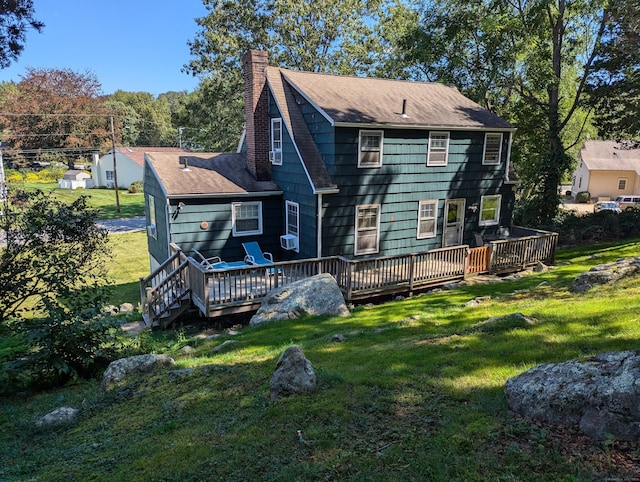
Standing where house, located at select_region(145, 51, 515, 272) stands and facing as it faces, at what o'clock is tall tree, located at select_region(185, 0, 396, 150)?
The tall tree is roughly at 1 o'clock from the house.

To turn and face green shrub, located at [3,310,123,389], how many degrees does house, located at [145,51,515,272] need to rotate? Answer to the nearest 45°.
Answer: approximately 45° to its right

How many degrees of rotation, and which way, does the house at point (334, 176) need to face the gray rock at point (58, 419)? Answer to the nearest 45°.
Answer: approximately 45° to its right

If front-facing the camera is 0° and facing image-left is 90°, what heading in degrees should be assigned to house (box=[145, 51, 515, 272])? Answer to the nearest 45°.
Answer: approximately 135°

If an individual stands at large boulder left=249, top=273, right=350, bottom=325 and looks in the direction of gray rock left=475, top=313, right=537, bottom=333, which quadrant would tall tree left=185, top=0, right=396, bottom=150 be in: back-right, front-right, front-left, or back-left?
back-left
